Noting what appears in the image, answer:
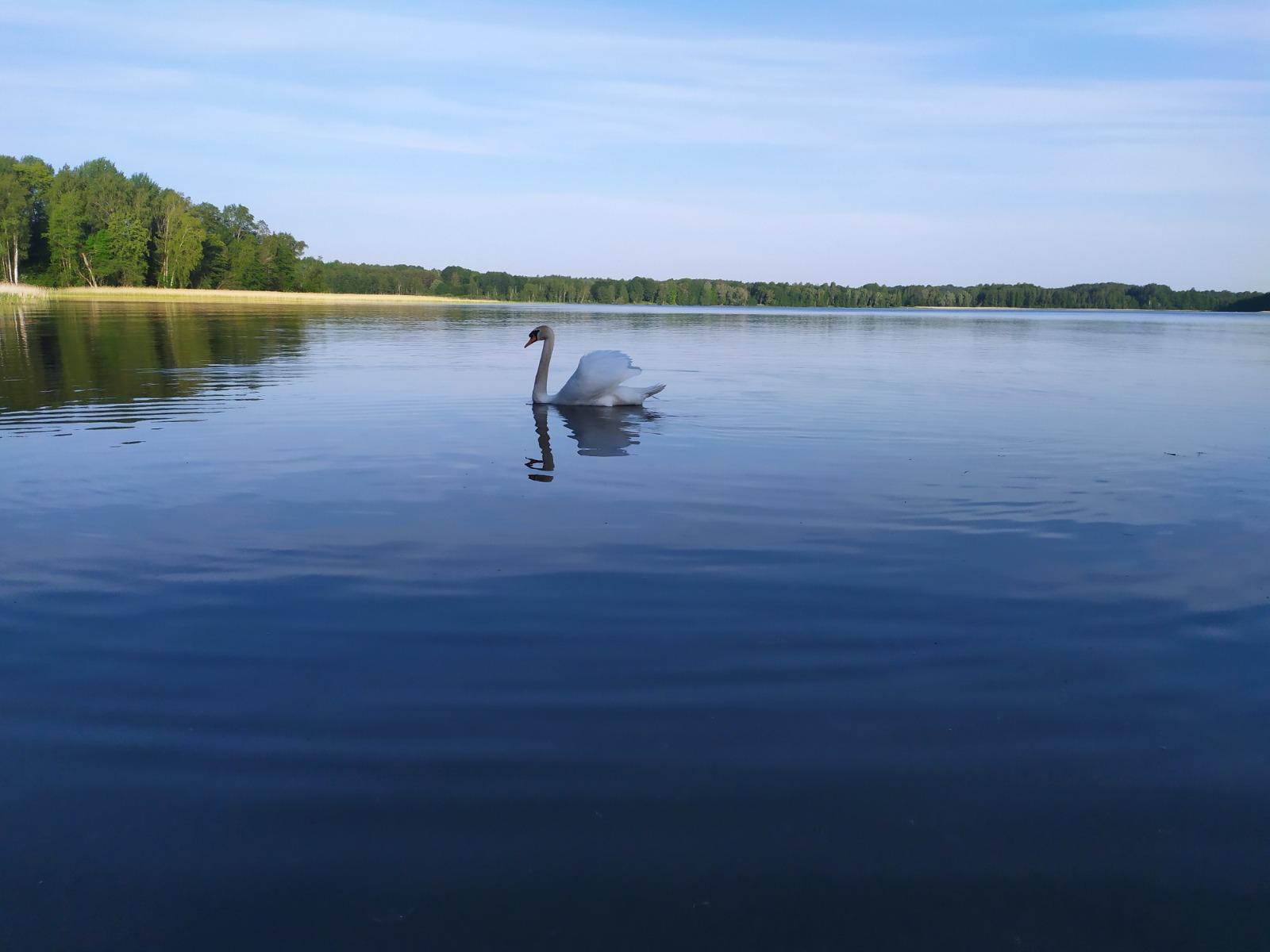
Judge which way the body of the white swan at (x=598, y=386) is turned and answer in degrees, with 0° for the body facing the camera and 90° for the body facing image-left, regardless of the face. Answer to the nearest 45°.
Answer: approximately 90°
